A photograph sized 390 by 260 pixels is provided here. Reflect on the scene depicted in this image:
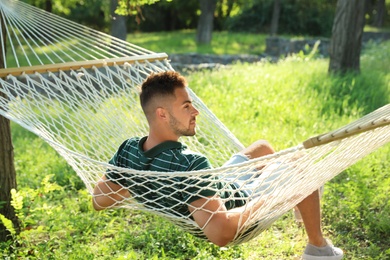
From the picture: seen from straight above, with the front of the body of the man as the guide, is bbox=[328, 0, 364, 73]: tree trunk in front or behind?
in front

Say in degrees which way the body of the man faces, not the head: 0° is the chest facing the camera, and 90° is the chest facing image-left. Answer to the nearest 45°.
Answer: approximately 225°

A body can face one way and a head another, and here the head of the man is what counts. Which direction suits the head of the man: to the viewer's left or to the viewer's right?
to the viewer's right
